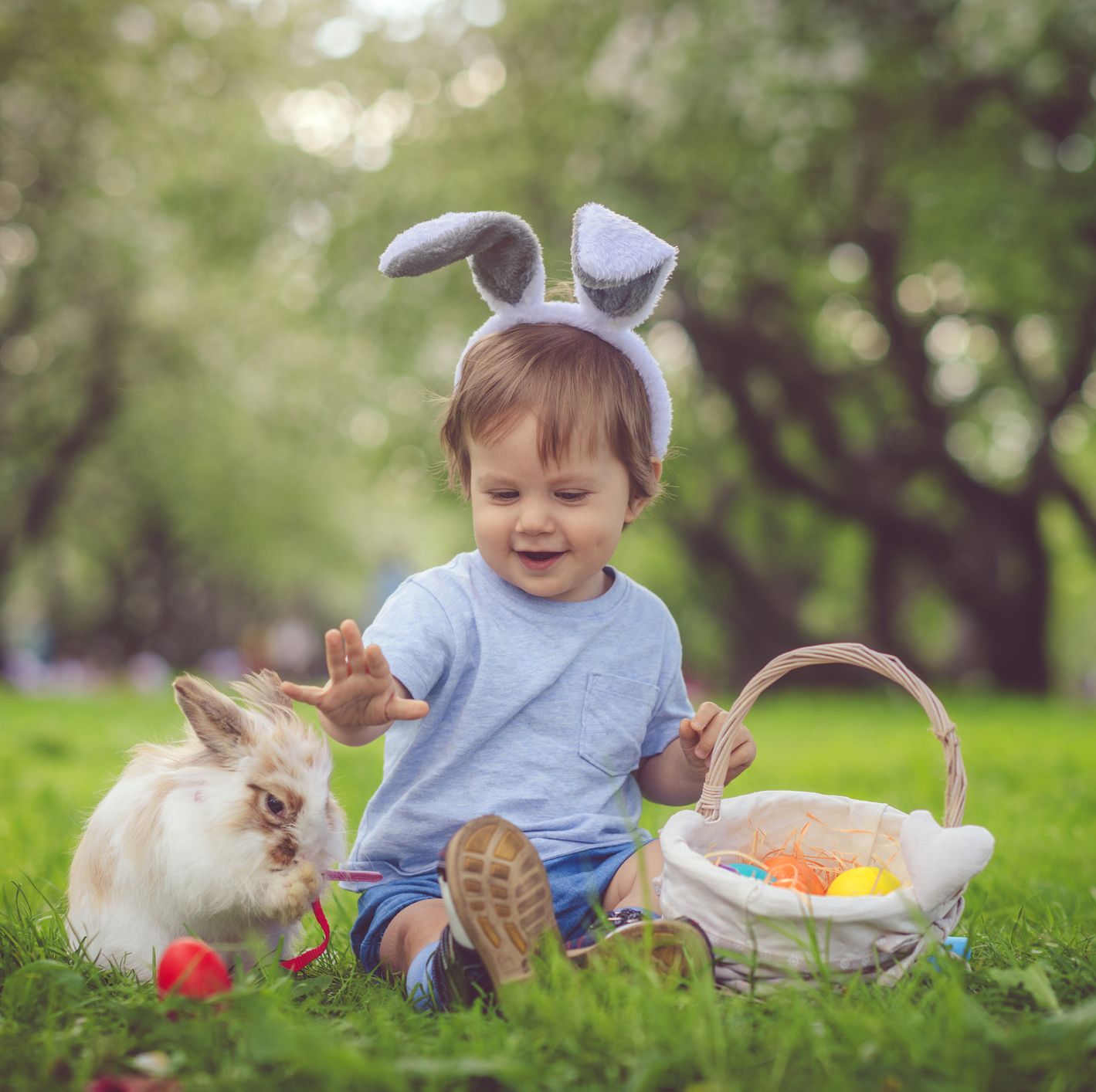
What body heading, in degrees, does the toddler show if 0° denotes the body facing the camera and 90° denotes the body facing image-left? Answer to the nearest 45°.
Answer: approximately 0°

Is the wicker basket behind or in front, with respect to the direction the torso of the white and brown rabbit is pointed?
in front

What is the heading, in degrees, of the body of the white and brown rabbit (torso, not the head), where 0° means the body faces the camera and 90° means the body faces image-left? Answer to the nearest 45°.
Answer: approximately 315°

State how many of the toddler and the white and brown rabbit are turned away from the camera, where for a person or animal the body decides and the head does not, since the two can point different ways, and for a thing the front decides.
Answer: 0
